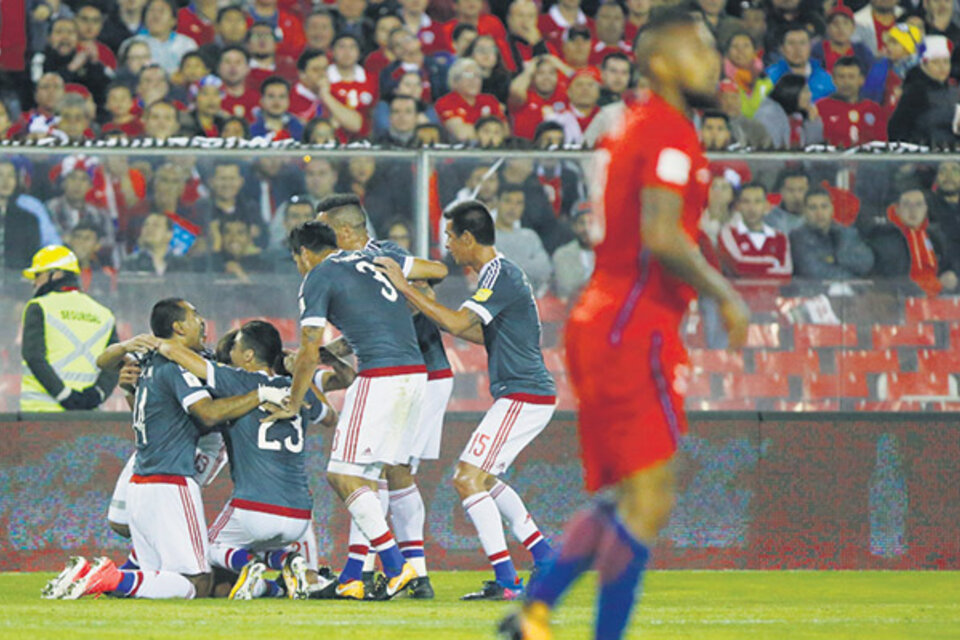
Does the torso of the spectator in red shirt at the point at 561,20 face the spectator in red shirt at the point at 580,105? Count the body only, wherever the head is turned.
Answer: yes

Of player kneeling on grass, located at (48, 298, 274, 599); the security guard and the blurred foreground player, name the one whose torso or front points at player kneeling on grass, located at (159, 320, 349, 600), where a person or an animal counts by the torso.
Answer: player kneeling on grass, located at (48, 298, 274, 599)

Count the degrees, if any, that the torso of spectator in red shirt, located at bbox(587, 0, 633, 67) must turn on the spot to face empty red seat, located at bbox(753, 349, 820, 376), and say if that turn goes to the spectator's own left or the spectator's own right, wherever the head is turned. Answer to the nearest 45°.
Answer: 0° — they already face it

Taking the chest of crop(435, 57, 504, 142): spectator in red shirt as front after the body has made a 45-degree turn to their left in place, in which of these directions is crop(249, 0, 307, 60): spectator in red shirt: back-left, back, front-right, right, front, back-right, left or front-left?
back

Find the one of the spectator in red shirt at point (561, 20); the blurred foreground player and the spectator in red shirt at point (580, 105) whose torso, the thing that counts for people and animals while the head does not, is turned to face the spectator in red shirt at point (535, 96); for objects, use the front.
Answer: the spectator in red shirt at point (561, 20)

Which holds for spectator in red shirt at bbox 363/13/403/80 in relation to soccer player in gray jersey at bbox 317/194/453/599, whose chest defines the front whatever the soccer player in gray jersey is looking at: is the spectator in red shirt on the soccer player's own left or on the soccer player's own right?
on the soccer player's own right

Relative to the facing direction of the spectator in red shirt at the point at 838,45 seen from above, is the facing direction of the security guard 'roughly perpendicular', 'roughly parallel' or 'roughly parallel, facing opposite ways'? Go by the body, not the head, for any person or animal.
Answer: roughly parallel, facing opposite ways

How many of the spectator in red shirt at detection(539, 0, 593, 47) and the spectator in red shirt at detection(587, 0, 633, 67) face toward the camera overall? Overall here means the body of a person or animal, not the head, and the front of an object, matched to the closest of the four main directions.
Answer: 2

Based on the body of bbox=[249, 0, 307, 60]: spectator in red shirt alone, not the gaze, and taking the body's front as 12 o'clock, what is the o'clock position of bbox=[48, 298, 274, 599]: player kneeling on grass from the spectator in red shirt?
The player kneeling on grass is roughly at 12 o'clock from the spectator in red shirt.
